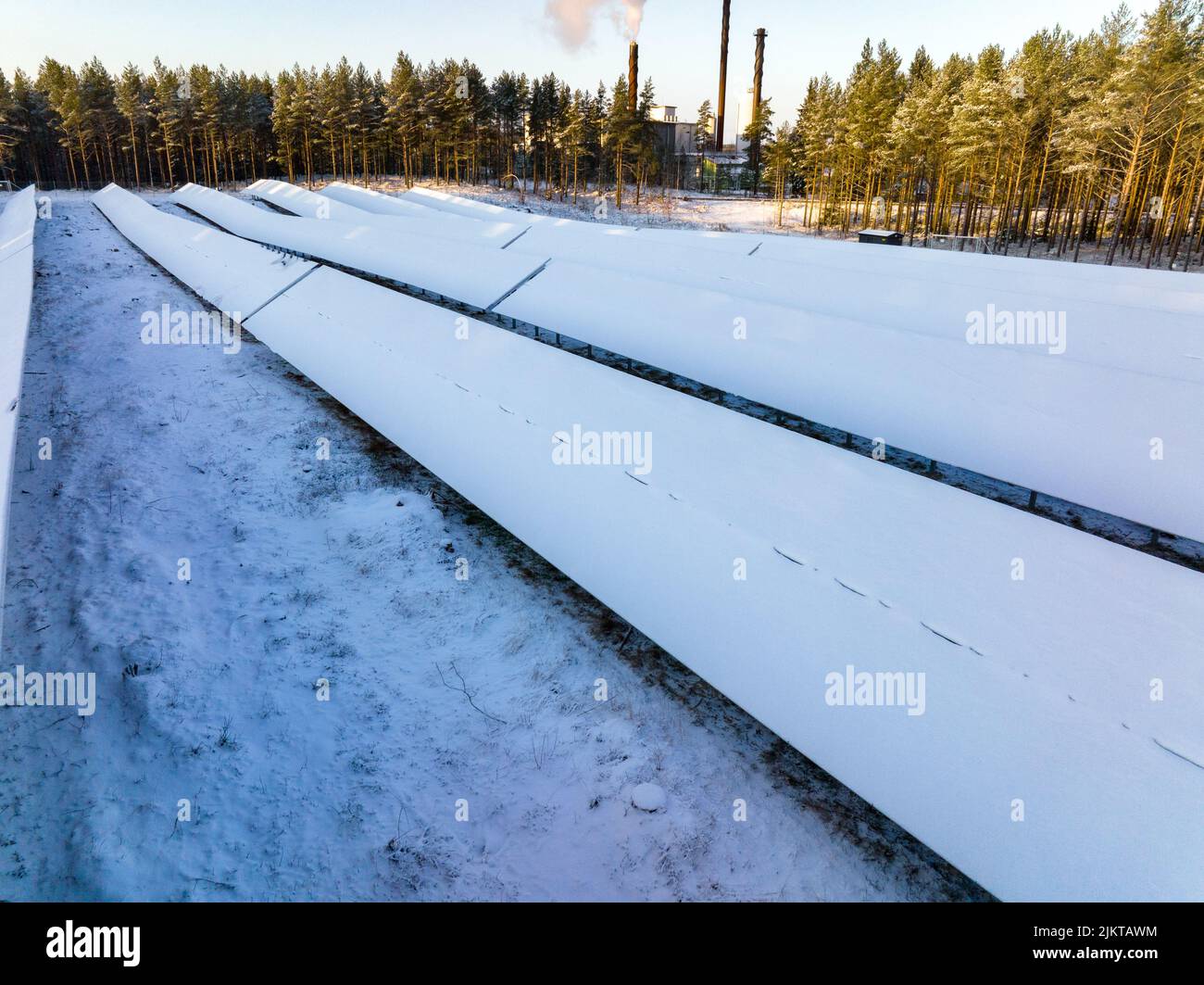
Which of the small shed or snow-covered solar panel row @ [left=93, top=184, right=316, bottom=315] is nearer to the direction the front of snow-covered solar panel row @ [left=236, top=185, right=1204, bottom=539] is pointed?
the snow-covered solar panel row

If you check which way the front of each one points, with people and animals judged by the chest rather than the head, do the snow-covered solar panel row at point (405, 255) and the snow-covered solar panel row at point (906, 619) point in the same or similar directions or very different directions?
same or similar directions

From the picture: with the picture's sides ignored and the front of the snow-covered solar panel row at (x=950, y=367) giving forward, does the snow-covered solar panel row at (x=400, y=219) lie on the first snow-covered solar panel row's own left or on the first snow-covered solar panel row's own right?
on the first snow-covered solar panel row's own right

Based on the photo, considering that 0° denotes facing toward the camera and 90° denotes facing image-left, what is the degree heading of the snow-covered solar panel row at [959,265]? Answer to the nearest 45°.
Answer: approximately 45°

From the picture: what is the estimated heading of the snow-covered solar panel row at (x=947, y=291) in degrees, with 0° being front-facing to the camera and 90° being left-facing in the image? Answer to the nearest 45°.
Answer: approximately 45°

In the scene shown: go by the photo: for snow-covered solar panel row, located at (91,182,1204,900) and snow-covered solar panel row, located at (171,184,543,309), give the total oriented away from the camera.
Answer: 0

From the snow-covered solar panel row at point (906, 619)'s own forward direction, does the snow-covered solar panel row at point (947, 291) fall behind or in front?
behind

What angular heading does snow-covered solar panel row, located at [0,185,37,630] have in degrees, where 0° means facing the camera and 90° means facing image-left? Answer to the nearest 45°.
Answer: approximately 90°

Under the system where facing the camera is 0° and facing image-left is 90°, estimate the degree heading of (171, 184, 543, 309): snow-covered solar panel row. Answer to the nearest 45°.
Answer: approximately 45°

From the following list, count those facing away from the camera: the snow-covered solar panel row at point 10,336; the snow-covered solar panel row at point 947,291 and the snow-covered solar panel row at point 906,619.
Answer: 0

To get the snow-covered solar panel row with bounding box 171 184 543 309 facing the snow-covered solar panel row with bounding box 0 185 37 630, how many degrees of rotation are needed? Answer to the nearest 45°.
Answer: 0° — it already faces it

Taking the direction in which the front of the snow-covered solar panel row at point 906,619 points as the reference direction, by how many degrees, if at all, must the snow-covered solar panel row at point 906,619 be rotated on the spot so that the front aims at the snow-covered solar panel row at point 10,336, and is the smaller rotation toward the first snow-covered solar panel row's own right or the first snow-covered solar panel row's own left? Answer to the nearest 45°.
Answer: approximately 90° to the first snow-covered solar panel row's own right

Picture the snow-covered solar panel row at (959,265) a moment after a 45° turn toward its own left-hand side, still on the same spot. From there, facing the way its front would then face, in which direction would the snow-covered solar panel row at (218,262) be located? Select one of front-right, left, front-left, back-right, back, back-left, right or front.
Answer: right

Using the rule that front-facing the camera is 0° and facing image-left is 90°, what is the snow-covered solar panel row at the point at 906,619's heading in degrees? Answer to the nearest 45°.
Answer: approximately 45°

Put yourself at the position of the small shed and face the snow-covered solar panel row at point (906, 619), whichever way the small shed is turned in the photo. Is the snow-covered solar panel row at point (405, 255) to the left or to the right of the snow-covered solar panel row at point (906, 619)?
right
